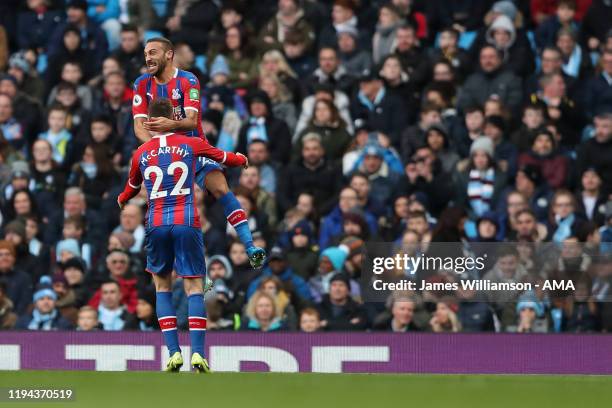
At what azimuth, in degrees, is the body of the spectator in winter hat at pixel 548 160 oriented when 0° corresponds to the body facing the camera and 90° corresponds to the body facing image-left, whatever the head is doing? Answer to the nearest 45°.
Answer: approximately 0°

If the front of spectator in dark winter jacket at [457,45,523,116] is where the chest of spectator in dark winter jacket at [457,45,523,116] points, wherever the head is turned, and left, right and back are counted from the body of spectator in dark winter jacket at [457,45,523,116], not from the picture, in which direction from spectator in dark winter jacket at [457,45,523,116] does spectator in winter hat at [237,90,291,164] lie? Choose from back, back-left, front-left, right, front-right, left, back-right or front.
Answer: right

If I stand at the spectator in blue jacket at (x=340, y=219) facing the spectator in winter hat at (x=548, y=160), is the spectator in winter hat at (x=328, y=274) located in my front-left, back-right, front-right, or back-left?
back-right

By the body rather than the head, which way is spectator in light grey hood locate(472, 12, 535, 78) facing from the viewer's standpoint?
toward the camera

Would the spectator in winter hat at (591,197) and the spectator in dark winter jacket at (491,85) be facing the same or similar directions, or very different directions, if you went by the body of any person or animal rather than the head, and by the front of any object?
same or similar directions

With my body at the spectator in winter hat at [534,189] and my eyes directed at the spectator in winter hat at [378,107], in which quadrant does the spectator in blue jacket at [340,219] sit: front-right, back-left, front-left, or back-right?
front-left

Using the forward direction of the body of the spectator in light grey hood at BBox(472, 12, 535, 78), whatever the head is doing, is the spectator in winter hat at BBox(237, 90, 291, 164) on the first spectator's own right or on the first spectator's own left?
on the first spectator's own right

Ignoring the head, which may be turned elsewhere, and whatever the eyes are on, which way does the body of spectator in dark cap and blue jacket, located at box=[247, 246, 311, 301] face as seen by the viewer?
toward the camera
